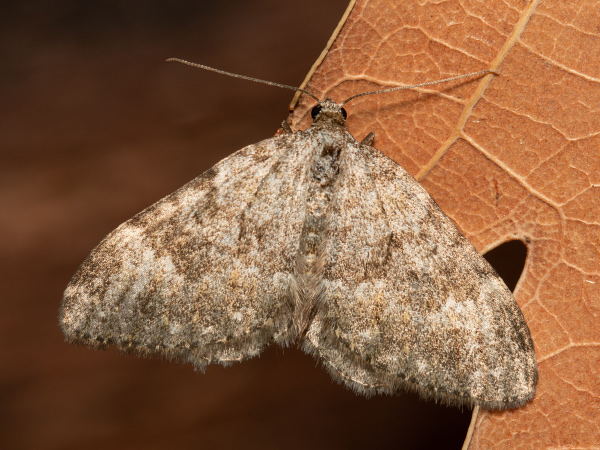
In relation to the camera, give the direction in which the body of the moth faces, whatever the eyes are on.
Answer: away from the camera
